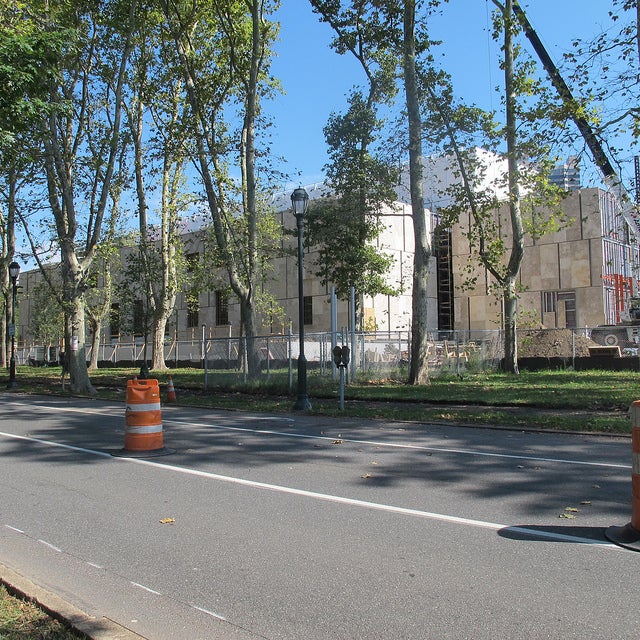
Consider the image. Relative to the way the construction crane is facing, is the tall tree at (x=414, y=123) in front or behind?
in front

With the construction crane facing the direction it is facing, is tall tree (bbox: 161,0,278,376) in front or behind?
in front

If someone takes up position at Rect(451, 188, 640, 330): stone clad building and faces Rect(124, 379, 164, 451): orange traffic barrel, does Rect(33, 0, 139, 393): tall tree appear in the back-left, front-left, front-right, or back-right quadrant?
front-right

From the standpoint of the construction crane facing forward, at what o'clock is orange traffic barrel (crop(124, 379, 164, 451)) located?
The orange traffic barrel is roughly at 10 o'clock from the construction crane.

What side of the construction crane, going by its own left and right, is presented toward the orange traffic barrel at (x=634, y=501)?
left

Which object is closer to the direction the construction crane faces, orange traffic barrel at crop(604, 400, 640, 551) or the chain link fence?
the chain link fence

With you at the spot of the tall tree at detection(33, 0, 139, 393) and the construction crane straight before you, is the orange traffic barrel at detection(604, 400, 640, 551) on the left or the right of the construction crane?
right

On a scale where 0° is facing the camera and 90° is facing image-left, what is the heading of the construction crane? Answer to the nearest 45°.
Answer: approximately 90°

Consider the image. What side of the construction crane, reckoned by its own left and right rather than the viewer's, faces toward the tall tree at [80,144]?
front
